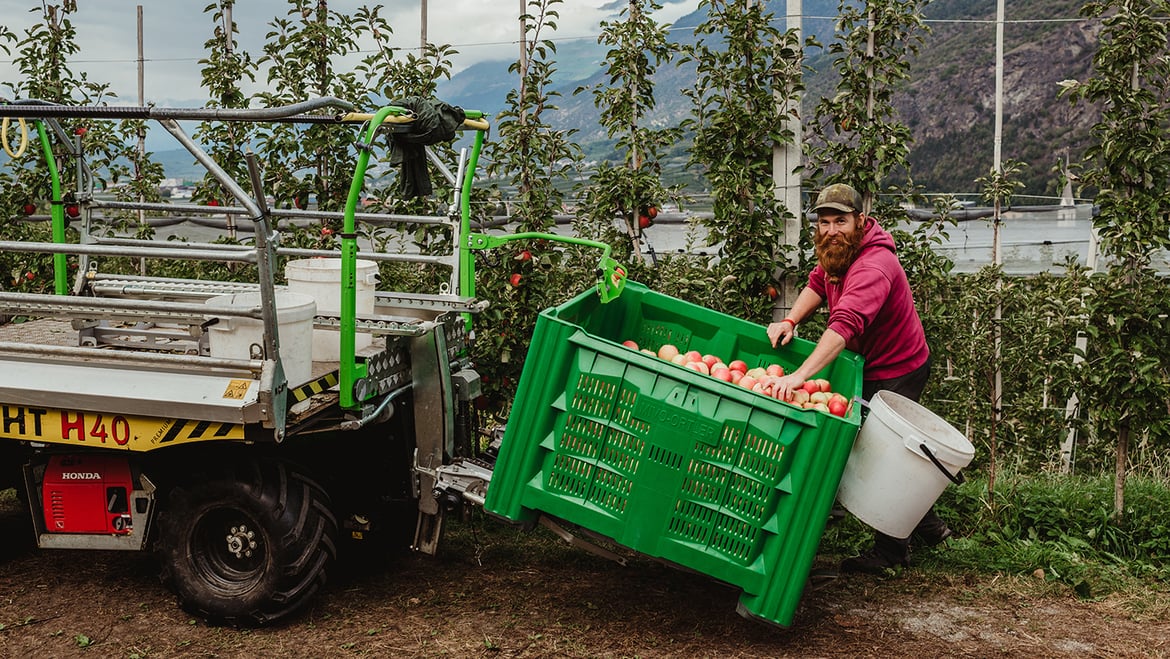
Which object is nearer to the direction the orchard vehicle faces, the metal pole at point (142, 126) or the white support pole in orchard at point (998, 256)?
the metal pole

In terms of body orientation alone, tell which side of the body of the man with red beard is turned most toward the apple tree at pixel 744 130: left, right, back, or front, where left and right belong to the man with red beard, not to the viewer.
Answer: right

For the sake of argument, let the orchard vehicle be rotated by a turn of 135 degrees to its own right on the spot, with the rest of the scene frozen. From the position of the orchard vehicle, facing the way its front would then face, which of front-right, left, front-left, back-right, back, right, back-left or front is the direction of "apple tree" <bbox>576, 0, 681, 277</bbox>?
front

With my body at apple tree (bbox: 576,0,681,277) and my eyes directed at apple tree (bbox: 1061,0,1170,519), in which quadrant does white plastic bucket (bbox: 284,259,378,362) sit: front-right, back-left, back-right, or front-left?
back-right

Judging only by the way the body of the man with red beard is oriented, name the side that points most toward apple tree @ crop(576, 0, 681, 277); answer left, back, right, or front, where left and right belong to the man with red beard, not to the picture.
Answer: right

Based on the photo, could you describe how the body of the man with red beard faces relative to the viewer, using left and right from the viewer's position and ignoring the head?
facing the viewer and to the left of the viewer

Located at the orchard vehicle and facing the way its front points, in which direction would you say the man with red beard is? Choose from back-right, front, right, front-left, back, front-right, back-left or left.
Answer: back
